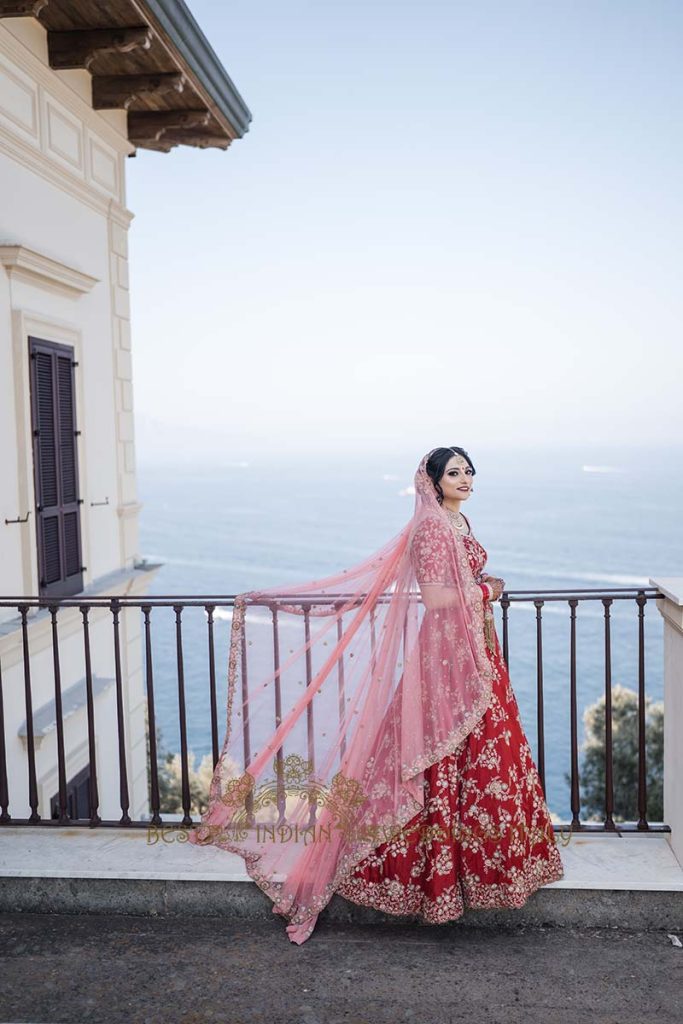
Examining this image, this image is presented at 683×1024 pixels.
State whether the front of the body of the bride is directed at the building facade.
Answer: no

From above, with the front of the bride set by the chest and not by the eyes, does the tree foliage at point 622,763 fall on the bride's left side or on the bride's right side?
on the bride's left side

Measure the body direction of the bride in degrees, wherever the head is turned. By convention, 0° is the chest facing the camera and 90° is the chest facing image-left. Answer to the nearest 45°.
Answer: approximately 270°

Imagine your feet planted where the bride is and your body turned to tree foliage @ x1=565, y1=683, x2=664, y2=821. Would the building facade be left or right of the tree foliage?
left

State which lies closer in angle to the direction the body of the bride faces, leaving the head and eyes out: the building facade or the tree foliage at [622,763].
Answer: the tree foliage
